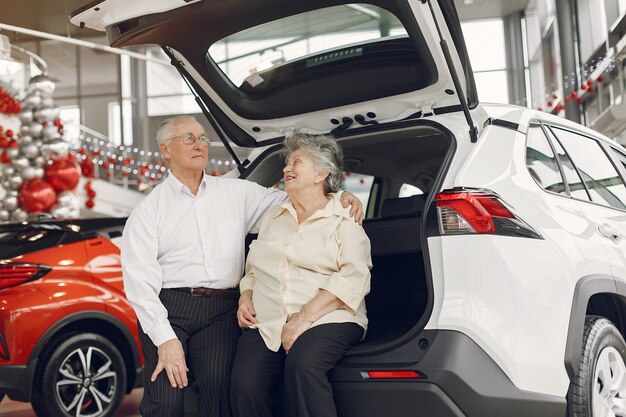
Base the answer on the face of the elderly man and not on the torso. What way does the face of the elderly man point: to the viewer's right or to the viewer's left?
to the viewer's right

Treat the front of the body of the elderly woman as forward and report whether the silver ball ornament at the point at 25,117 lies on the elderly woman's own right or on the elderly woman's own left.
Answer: on the elderly woman's own right

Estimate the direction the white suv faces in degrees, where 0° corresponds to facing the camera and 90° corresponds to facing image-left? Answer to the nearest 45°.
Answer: approximately 225°

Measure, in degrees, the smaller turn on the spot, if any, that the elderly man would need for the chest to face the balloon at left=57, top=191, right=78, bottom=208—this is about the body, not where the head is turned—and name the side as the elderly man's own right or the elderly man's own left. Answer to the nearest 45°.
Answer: approximately 180°

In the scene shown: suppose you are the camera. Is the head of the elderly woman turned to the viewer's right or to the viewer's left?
to the viewer's left

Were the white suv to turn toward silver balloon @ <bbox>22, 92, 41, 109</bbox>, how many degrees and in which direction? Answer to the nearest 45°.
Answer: approximately 90° to its left

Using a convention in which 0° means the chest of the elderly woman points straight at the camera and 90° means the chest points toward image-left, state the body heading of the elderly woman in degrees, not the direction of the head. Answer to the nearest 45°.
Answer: approximately 45°

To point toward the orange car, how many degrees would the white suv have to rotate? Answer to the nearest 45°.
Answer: approximately 90° to its left

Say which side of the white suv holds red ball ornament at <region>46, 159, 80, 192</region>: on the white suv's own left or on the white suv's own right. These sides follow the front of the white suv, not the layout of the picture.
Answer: on the white suv's own left

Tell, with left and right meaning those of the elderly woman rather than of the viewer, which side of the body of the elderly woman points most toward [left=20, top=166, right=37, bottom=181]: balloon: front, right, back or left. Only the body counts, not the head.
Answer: right
